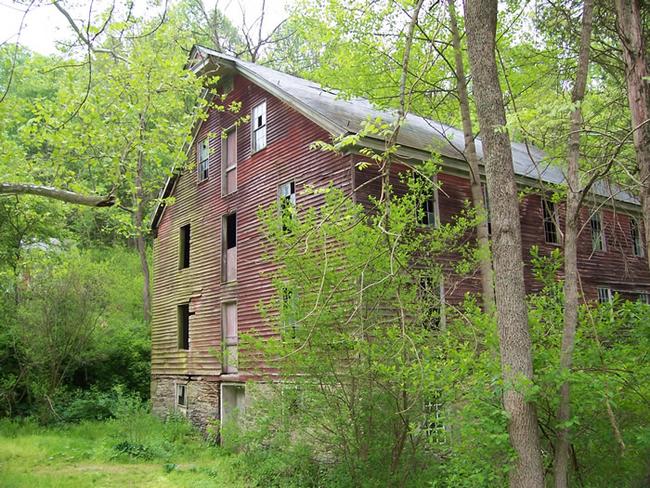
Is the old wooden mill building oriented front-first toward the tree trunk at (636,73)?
no

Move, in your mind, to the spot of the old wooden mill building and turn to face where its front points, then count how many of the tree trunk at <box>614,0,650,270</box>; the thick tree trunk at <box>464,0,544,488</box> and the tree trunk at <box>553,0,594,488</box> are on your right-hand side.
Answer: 0

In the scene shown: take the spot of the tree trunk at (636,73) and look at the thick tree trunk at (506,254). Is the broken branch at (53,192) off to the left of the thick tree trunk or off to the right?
right

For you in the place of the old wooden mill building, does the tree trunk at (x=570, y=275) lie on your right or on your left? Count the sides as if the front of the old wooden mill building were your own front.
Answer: on your left
